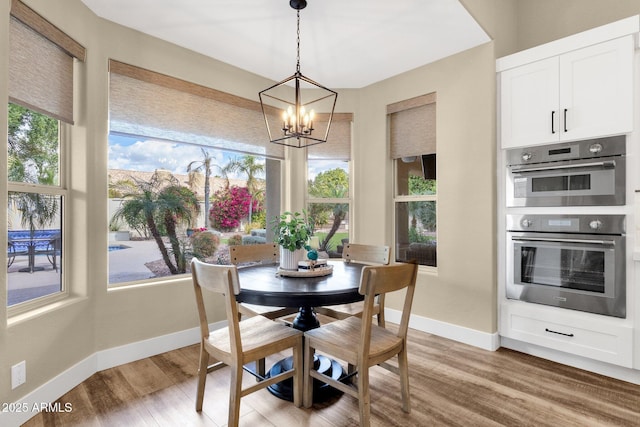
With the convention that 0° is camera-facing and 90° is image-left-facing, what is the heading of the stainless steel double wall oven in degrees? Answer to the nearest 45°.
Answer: approximately 45°

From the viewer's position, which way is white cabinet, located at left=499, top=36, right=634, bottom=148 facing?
facing the viewer and to the left of the viewer

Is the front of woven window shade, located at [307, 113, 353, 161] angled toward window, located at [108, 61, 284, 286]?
no

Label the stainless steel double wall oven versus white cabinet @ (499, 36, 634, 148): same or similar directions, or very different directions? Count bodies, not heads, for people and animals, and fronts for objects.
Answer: same or similar directions

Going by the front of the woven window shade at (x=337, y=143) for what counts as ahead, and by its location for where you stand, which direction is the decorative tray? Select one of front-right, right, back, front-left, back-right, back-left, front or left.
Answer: front

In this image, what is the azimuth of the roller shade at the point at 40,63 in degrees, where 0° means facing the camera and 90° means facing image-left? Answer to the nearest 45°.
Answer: approximately 315°

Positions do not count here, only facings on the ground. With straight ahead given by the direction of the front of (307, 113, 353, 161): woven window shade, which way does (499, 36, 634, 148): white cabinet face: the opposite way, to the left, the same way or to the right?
to the right

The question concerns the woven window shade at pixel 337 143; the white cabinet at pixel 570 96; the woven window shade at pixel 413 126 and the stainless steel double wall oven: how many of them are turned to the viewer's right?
0

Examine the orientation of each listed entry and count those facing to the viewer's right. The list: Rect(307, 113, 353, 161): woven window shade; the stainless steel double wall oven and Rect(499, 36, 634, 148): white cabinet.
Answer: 0

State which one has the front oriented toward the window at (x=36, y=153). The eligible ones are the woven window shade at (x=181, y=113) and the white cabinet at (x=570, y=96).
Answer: the white cabinet

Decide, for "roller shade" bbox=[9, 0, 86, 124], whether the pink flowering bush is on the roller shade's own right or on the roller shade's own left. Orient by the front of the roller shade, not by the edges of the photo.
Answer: on the roller shade's own left

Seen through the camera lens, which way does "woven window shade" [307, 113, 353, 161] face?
facing the viewer

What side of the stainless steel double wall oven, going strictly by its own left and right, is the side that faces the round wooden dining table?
front

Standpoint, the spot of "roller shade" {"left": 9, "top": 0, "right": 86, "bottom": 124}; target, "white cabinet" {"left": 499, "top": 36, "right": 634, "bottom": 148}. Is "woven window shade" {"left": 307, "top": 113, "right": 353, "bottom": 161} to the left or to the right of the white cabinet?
left

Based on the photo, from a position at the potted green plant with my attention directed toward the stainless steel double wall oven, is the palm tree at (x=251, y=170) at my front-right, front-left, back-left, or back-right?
back-left
